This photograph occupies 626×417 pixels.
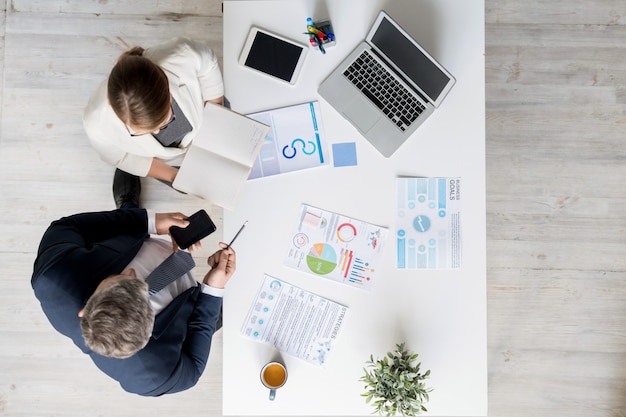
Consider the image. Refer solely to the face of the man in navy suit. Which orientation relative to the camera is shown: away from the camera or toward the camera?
away from the camera

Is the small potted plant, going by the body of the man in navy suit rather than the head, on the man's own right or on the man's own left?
on the man's own right

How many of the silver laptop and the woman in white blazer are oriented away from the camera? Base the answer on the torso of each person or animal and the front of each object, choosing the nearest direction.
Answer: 0

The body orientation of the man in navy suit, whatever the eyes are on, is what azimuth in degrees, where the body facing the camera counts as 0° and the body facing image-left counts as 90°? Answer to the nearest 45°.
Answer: approximately 225°

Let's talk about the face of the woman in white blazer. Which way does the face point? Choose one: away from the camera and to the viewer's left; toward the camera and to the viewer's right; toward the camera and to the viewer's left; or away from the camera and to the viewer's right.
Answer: toward the camera and to the viewer's right

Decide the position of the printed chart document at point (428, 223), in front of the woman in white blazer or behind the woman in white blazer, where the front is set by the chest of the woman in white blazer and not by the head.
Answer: in front

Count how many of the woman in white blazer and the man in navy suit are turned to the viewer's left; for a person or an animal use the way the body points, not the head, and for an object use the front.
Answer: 0
